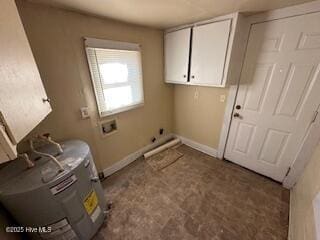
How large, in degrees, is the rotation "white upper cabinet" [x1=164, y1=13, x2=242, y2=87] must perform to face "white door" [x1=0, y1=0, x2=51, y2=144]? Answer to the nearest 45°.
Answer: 0° — it already faces it

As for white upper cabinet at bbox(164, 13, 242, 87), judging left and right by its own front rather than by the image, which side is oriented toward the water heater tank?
front

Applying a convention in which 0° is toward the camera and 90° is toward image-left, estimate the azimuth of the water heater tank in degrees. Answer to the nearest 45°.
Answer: approximately 0°

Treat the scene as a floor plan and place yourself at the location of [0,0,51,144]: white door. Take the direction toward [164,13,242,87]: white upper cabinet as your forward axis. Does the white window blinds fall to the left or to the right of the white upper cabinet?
left

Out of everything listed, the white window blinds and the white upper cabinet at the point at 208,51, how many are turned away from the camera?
0

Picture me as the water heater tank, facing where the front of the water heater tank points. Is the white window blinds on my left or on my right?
on my left

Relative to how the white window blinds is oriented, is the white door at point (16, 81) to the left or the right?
on its right

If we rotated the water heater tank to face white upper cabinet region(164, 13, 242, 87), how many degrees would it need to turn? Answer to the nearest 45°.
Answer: approximately 90° to its left

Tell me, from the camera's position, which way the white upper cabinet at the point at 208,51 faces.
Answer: facing the viewer and to the left of the viewer

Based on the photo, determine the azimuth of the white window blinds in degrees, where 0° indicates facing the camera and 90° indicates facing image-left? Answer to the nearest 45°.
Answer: approximately 315°
